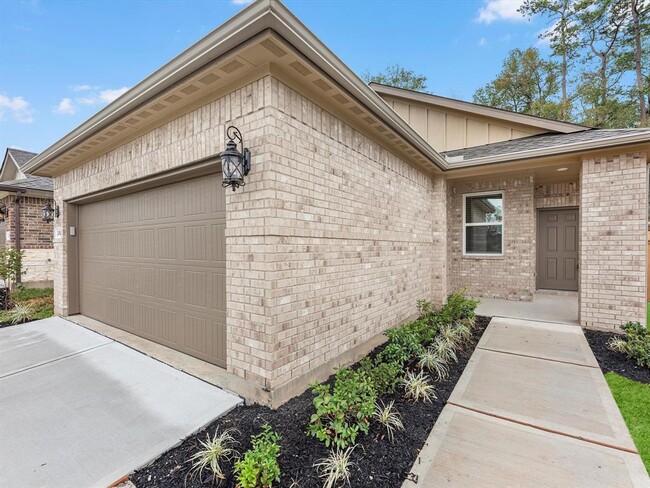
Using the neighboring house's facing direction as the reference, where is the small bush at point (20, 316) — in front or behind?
in front

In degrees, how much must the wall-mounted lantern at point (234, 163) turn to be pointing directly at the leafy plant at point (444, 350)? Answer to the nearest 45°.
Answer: approximately 135° to its left

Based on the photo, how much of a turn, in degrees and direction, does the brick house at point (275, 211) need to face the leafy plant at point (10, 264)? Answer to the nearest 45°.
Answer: approximately 90° to its right

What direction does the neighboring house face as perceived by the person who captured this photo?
facing the viewer and to the left of the viewer

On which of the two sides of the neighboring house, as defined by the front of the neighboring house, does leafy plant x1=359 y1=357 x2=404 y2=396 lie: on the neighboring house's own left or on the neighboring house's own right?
on the neighboring house's own left

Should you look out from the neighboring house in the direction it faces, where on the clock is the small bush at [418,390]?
The small bush is roughly at 10 o'clock from the neighboring house.

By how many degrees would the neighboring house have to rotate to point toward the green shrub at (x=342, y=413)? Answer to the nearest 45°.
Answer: approximately 45° to its left

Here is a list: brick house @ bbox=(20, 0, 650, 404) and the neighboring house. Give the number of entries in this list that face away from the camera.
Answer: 0

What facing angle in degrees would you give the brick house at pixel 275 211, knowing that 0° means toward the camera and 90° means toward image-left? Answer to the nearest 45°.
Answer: approximately 45°

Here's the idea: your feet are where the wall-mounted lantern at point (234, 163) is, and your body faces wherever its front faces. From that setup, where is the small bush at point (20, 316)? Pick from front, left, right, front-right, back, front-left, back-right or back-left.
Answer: right

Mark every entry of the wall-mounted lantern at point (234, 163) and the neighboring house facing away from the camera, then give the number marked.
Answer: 0
